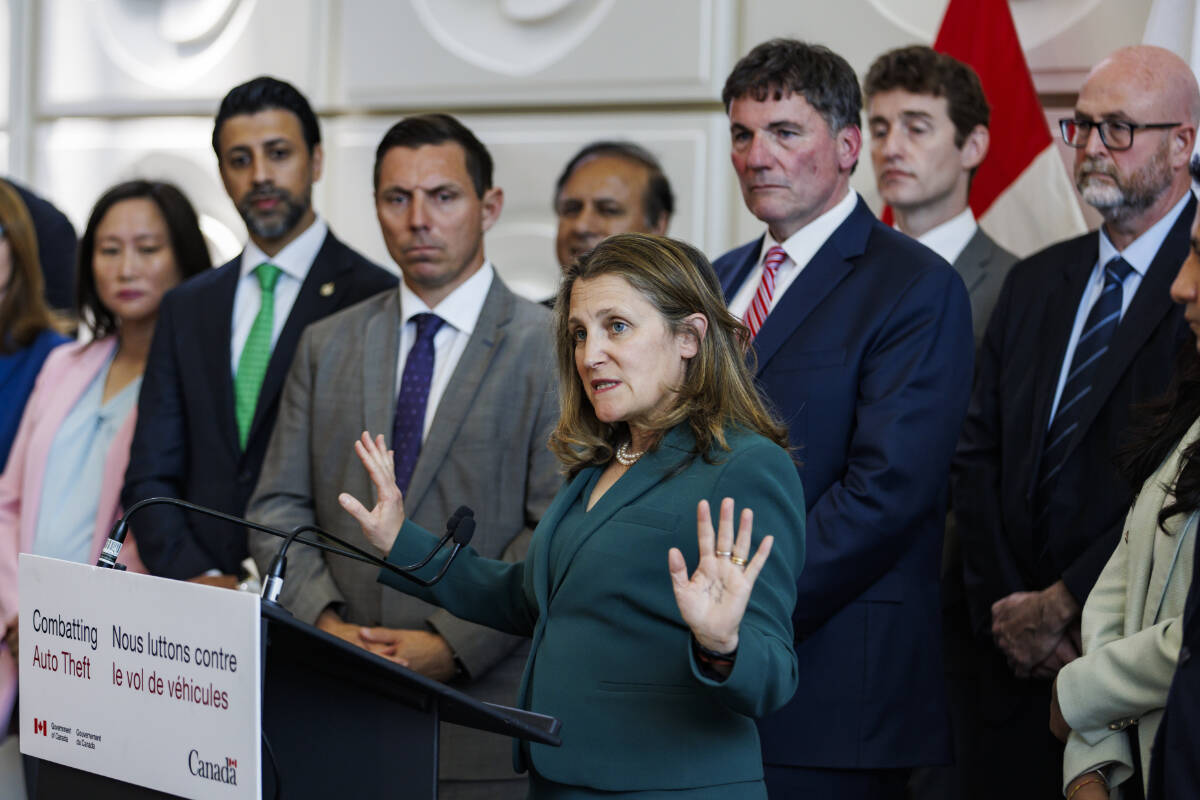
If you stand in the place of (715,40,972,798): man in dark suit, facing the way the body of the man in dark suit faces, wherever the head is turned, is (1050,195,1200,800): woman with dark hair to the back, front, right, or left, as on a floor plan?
left

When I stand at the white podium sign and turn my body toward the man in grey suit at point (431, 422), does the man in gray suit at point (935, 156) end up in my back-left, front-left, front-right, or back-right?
front-right

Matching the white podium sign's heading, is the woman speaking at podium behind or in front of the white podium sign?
behind

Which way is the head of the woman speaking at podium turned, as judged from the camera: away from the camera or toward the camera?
toward the camera

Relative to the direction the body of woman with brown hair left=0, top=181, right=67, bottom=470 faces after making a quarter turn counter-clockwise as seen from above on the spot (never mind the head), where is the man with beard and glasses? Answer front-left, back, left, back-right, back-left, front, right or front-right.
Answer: front

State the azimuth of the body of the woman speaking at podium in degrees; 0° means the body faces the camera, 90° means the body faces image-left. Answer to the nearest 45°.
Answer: approximately 45°

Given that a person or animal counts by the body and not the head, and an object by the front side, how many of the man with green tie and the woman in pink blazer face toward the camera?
2

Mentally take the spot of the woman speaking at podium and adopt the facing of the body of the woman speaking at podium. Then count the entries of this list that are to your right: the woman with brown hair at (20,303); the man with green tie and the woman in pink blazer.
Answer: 3

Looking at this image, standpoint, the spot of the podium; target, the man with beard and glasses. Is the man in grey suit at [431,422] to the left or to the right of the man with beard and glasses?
left

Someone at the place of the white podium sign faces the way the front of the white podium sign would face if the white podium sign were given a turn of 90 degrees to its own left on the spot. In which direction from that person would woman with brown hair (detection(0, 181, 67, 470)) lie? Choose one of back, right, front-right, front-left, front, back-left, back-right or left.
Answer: back-left

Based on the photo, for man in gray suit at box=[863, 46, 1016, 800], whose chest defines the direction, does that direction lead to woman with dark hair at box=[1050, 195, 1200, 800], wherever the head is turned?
no

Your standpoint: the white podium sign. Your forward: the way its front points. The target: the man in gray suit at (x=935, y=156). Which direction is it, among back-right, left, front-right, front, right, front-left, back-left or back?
back

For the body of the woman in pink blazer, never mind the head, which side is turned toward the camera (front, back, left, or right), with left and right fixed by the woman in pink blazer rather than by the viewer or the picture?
front

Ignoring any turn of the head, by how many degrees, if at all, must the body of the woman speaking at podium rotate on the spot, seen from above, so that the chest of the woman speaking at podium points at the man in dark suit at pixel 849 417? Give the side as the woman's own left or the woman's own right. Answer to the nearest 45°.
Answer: approximately 180°

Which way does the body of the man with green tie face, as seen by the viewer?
toward the camera

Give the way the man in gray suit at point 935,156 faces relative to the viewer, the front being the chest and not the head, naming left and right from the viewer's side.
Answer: facing the viewer and to the left of the viewer

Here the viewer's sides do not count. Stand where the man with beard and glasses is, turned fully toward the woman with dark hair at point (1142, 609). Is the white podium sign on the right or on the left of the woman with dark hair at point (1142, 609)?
right

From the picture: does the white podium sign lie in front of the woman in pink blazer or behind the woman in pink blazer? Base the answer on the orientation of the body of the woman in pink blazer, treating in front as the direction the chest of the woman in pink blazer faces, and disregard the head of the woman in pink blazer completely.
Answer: in front

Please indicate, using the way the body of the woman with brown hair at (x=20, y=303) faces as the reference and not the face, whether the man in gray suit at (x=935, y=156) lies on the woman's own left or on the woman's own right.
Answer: on the woman's own left

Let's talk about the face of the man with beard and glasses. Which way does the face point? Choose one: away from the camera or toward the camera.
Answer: toward the camera
